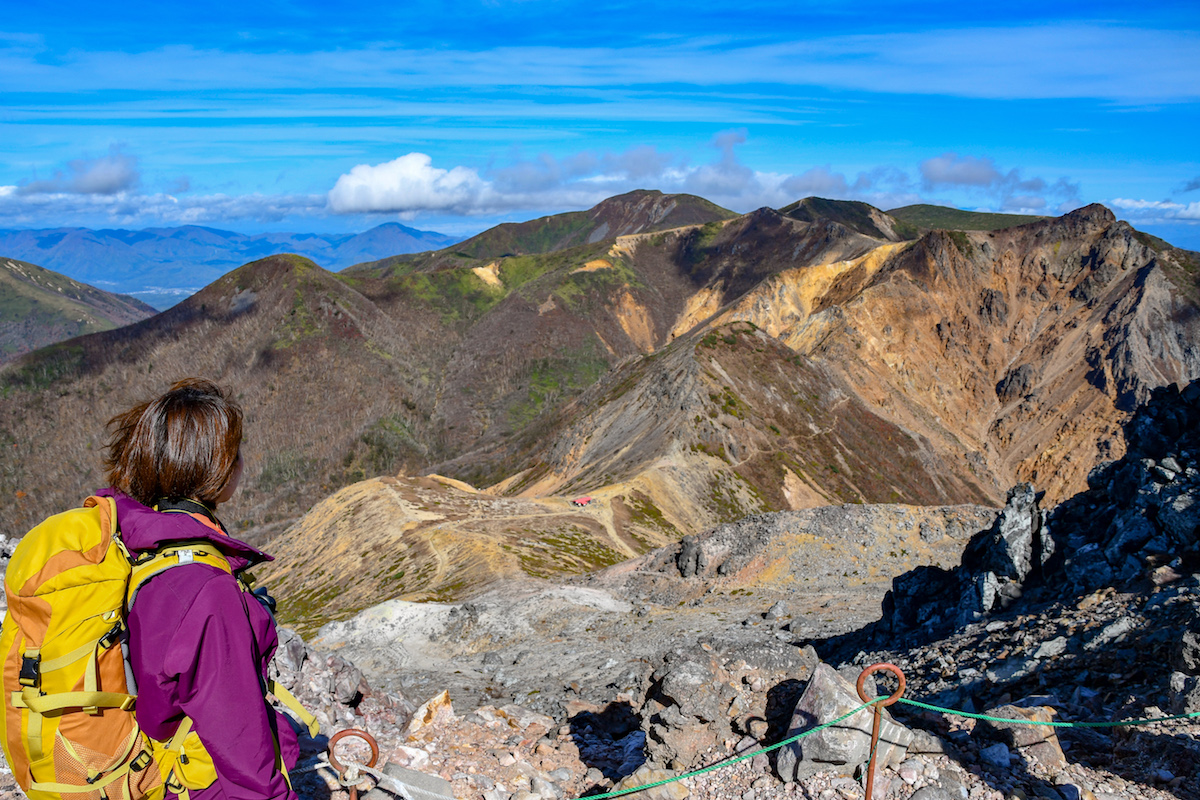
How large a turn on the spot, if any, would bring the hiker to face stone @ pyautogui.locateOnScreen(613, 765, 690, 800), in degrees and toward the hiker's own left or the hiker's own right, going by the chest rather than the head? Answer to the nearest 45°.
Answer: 0° — they already face it

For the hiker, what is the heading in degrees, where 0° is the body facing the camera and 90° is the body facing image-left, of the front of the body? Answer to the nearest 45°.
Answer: approximately 225°

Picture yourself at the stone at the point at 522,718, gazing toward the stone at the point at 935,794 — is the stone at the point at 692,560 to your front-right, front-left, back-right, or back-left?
back-left

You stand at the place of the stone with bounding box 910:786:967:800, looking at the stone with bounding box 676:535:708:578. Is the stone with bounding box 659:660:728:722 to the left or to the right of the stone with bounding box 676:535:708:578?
left
